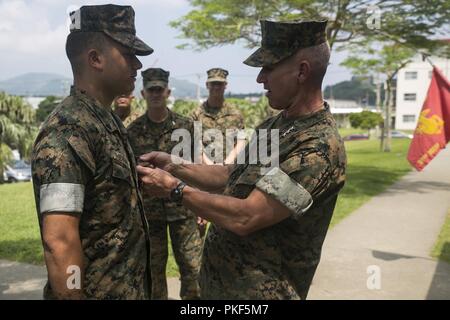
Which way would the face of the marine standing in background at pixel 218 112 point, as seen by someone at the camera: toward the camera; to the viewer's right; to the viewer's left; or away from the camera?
toward the camera

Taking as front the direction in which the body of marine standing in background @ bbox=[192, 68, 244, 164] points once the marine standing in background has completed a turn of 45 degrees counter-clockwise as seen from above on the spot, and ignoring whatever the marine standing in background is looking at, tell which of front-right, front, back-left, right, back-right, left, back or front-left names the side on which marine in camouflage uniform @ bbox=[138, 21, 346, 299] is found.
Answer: front-right

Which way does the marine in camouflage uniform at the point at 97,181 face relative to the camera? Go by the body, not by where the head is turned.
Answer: to the viewer's right

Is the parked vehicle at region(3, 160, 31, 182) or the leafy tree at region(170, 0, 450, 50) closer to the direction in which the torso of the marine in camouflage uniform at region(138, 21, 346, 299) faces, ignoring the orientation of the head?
the parked vehicle

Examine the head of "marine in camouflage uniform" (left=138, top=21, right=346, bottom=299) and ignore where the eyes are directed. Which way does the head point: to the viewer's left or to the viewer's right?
to the viewer's left

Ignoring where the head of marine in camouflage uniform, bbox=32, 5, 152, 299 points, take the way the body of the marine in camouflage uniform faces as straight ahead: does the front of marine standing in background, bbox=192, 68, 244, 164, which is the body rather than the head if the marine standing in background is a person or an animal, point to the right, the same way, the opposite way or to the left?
to the right

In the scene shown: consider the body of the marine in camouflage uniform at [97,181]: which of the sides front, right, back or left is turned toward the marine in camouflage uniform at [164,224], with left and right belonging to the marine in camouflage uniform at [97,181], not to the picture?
left

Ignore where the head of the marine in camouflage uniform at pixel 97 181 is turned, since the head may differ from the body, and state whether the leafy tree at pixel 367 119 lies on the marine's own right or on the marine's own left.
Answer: on the marine's own left

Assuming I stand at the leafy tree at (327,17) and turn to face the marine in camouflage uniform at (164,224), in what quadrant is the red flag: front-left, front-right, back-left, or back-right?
front-left

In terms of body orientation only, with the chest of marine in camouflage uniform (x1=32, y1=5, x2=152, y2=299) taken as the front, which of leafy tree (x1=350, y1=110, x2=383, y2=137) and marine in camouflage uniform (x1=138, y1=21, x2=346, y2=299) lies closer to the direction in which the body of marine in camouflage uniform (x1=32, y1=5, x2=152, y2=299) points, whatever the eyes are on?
the marine in camouflage uniform

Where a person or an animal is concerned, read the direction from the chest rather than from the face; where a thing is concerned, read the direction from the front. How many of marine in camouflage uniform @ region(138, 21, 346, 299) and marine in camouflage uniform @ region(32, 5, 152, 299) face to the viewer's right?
1

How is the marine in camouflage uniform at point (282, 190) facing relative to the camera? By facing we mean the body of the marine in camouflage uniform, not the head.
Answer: to the viewer's left

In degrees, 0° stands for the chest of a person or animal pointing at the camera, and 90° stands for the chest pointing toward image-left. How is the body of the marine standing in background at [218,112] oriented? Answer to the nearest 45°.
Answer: approximately 0°

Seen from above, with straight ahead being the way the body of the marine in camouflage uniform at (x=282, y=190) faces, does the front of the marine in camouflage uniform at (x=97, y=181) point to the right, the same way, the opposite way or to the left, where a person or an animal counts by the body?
the opposite way

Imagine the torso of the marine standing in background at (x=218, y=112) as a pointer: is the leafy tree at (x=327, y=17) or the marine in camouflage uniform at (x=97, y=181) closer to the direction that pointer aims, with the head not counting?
the marine in camouflage uniform
